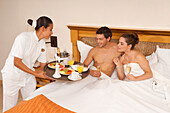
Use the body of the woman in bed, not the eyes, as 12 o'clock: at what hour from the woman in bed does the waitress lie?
The waitress is roughly at 1 o'clock from the woman in bed.

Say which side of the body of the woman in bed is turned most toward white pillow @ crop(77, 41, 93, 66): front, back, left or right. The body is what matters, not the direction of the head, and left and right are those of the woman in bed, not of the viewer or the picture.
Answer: right

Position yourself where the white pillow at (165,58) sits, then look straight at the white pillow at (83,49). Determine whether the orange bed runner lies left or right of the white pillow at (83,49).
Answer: left

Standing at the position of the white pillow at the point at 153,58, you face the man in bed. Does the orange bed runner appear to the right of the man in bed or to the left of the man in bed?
left

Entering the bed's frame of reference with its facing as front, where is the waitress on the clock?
The waitress is roughly at 2 o'clock from the bed.

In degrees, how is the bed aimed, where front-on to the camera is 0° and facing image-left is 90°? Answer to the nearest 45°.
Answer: approximately 45°

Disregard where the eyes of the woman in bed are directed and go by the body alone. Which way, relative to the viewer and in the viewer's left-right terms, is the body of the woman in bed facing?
facing the viewer and to the left of the viewer

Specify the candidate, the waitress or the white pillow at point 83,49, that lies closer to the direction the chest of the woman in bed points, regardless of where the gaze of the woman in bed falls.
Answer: the waitress

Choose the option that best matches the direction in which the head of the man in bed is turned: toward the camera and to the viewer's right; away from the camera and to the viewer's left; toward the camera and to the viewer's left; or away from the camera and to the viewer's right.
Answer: toward the camera and to the viewer's left

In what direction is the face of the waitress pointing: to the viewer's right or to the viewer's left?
to the viewer's right
